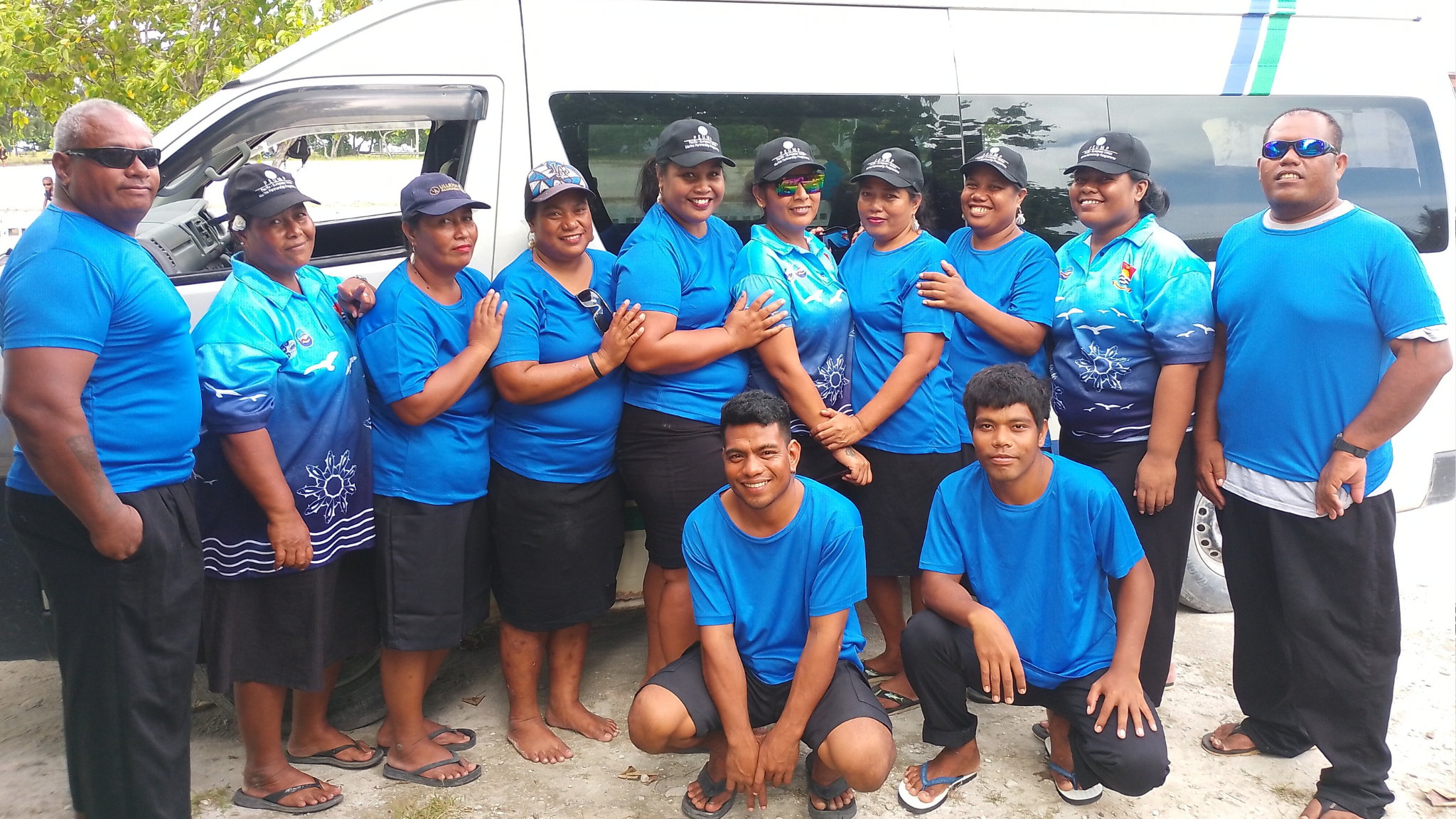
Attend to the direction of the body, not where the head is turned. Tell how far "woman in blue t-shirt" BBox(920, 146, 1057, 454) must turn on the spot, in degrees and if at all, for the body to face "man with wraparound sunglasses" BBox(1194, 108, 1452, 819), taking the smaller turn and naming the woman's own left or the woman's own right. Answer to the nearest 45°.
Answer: approximately 135° to the woman's own left

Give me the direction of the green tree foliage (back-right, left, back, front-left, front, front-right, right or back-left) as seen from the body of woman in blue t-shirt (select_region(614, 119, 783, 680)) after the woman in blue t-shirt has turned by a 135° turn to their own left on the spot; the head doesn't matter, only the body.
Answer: front-left

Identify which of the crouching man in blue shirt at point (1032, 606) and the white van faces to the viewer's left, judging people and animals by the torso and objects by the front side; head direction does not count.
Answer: the white van

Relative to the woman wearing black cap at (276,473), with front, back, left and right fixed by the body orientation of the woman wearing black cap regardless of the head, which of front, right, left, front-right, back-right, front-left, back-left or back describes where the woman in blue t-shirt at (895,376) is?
front-left

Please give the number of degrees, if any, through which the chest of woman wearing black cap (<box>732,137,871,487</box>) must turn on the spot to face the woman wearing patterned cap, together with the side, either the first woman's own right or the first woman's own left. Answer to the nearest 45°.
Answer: approximately 135° to the first woman's own right

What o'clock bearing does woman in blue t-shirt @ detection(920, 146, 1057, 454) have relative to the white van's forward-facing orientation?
The woman in blue t-shirt is roughly at 8 o'clock from the white van.

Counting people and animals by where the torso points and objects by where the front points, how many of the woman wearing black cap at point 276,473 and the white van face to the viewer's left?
1

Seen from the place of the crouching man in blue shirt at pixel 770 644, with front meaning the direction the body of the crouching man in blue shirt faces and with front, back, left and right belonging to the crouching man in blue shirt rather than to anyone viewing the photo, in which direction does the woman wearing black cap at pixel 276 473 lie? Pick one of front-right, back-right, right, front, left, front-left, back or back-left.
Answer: right

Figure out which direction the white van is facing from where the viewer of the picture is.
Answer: facing to the left of the viewer

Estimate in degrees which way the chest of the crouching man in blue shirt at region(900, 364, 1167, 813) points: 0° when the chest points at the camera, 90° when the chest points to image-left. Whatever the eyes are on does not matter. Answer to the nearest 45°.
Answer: approximately 0°
